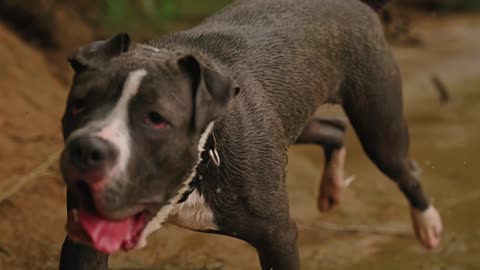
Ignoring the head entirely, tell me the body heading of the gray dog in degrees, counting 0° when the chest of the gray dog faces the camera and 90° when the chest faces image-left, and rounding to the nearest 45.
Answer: approximately 45°
